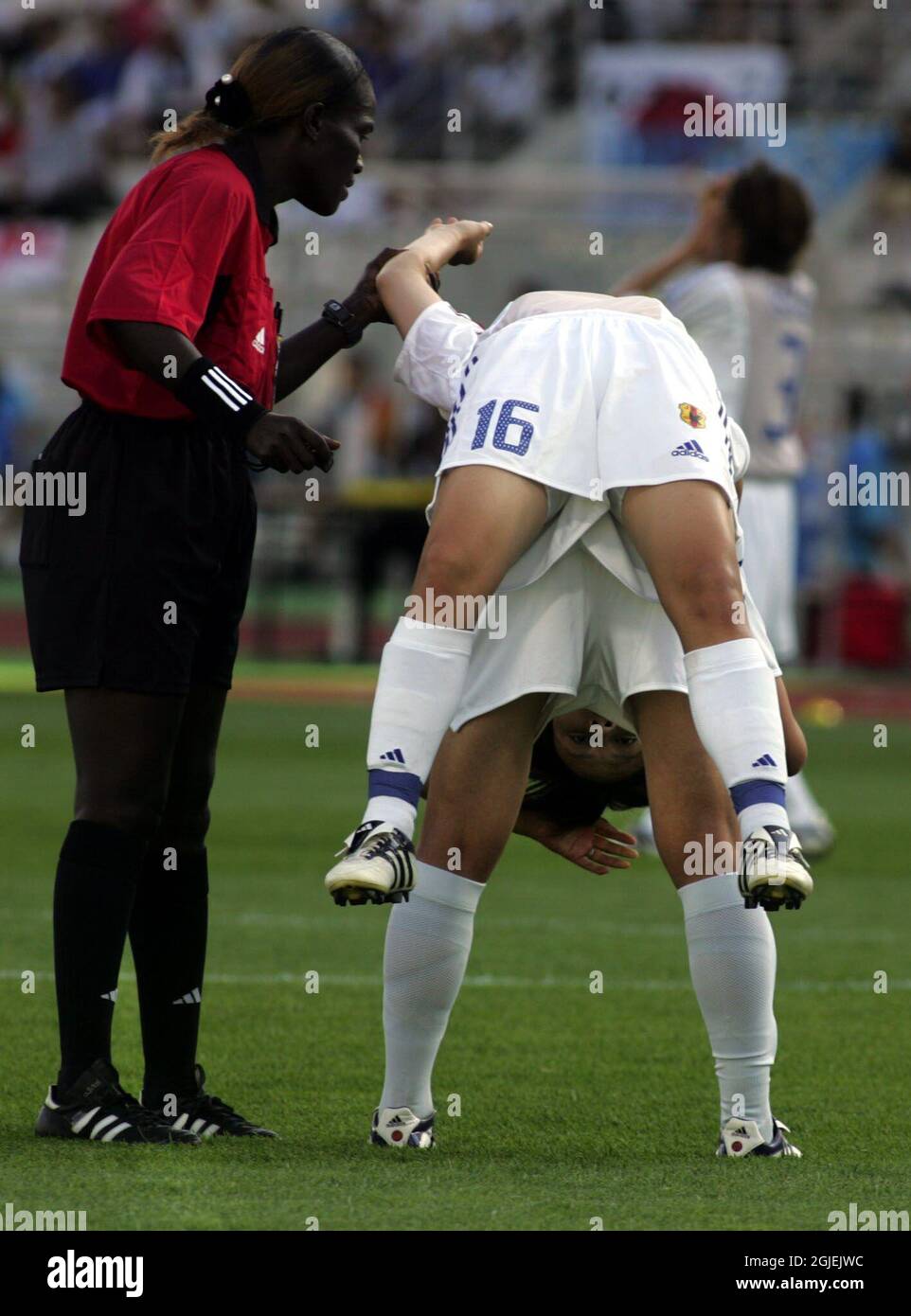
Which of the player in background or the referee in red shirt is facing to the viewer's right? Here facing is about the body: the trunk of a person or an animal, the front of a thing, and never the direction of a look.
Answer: the referee in red shirt

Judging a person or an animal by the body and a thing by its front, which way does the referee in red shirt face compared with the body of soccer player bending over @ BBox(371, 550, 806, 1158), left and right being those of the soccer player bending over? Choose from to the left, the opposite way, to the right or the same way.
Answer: to the right

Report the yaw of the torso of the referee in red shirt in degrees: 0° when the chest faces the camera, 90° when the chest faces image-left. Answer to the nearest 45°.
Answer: approximately 270°

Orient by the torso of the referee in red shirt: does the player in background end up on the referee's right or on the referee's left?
on the referee's left

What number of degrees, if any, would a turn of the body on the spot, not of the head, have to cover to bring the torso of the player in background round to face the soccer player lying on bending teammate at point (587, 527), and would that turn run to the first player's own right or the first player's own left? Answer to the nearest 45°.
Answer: approximately 135° to the first player's own left

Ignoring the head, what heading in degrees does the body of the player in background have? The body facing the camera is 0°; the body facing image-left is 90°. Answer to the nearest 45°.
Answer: approximately 135°

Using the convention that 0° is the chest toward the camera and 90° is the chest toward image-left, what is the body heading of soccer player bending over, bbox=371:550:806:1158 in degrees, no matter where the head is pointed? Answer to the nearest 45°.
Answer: approximately 180°

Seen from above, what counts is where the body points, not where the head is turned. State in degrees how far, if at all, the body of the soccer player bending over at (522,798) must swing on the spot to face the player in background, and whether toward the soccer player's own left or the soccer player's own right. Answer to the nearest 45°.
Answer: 0° — they already face them

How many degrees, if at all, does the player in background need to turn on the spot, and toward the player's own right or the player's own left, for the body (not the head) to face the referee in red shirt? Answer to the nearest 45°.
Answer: approximately 135° to the player's own left
